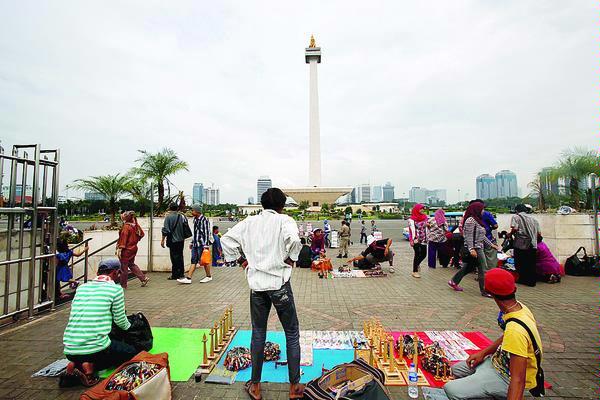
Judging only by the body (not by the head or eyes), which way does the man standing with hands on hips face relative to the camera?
away from the camera

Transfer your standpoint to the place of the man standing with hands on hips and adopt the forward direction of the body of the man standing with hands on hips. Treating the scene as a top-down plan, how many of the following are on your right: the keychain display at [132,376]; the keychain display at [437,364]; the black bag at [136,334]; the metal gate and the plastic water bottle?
2

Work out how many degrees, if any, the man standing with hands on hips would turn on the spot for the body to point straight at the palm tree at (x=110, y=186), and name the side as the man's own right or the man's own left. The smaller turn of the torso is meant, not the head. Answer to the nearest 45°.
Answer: approximately 45° to the man's own left

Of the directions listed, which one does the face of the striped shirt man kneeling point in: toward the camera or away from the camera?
away from the camera

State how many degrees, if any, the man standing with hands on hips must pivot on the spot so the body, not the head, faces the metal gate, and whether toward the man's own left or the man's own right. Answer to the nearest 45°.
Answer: approximately 45° to the man's own left

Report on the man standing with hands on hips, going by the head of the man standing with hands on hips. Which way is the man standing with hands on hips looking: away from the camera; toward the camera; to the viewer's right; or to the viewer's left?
away from the camera

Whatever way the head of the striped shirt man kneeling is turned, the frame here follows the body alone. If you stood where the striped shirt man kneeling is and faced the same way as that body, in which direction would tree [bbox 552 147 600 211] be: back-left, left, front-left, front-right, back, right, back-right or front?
front-right

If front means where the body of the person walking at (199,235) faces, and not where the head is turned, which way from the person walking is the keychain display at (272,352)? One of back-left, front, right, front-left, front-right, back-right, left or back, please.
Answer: left
